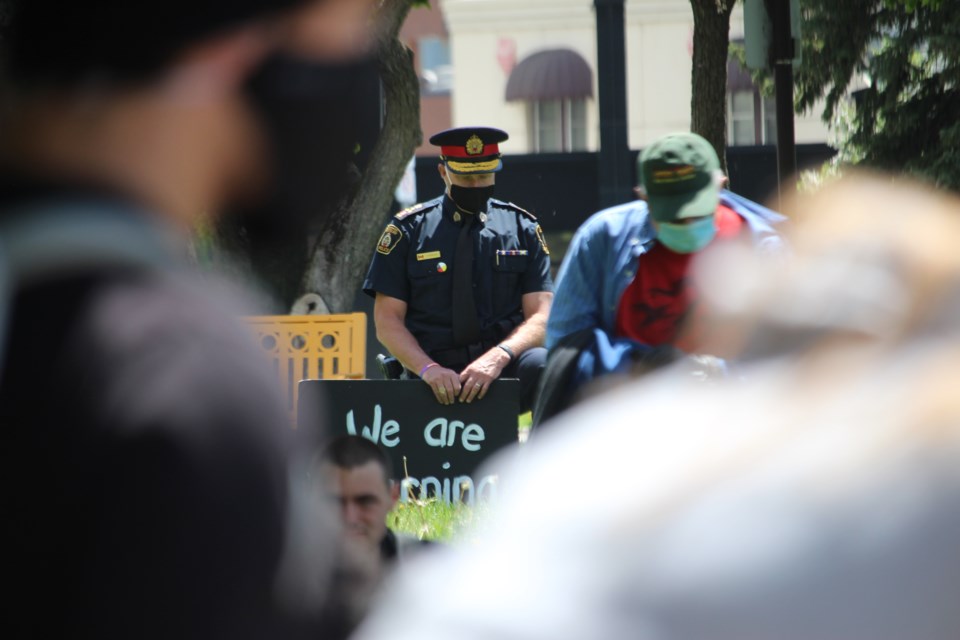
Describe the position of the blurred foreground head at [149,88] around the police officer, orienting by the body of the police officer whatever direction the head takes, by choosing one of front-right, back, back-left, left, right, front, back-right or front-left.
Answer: front

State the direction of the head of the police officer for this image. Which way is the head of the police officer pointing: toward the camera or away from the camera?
toward the camera

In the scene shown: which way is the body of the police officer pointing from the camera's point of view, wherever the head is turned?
toward the camera

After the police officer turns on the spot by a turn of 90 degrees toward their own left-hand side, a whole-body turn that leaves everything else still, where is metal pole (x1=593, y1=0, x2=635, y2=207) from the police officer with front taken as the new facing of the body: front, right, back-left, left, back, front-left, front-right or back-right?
left

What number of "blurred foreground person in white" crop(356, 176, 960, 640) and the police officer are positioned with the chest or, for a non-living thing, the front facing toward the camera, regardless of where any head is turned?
1

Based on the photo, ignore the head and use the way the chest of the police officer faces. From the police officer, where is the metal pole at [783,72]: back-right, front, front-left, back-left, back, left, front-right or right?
back-left

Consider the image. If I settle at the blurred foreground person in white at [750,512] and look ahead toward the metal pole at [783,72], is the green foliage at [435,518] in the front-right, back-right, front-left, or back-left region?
front-left
